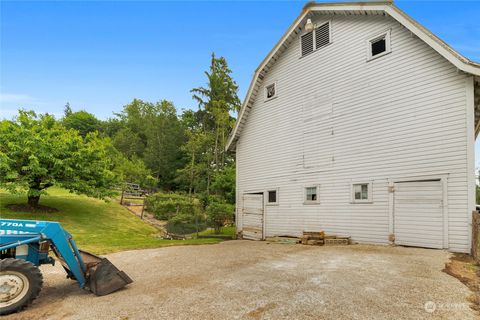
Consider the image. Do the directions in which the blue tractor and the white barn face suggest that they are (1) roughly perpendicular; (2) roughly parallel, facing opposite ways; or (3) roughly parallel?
roughly perpendicular

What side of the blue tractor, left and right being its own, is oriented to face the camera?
right

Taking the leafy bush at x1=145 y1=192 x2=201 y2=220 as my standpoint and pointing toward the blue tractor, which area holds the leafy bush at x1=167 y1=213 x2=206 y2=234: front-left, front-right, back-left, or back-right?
front-left

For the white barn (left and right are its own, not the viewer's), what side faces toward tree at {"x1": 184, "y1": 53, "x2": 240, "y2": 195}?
right

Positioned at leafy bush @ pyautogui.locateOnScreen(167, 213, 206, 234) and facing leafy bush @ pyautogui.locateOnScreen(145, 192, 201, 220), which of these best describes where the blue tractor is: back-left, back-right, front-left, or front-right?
back-left

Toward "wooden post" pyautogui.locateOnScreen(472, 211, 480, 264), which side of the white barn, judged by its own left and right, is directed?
left

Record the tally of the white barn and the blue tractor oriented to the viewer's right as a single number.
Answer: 1

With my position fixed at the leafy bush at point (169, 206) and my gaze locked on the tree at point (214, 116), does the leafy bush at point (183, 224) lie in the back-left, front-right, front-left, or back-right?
back-right

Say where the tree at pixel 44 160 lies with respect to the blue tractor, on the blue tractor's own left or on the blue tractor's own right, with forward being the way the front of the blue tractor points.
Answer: on the blue tractor's own left

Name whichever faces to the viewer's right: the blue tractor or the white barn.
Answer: the blue tractor
